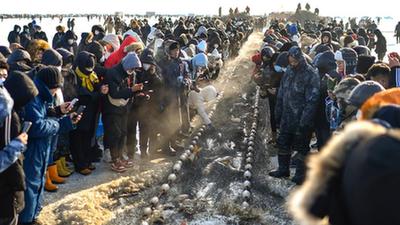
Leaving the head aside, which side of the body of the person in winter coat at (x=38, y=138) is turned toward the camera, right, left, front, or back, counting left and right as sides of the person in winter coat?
right

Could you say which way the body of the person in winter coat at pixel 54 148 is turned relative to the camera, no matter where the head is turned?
to the viewer's right

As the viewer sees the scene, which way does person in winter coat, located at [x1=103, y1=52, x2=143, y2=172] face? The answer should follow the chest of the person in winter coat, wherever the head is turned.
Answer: to the viewer's right

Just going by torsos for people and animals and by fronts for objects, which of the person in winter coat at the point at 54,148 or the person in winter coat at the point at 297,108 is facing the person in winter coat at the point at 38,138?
the person in winter coat at the point at 297,108

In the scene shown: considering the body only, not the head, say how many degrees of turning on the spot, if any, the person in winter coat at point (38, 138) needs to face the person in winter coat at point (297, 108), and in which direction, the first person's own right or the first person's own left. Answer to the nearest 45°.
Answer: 0° — they already face them

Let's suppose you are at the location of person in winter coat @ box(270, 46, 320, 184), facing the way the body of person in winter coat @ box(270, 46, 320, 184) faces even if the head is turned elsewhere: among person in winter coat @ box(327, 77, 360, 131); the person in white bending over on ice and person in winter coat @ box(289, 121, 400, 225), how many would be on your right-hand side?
1

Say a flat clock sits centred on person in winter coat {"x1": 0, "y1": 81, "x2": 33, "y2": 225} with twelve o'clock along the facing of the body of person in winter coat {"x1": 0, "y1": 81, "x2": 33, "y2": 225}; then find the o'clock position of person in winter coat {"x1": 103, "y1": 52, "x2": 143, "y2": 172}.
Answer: person in winter coat {"x1": 103, "y1": 52, "x2": 143, "y2": 172} is roughly at 10 o'clock from person in winter coat {"x1": 0, "y1": 81, "x2": 33, "y2": 225}.

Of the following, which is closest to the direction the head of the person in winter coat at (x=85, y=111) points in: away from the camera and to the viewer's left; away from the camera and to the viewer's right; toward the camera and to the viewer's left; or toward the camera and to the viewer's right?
toward the camera and to the viewer's right

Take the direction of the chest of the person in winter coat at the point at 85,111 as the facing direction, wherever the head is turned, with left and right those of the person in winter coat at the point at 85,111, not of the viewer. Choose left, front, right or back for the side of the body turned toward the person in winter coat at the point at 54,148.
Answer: right

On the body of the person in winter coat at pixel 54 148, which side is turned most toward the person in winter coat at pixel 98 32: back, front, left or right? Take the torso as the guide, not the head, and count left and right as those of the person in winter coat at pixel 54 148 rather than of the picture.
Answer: left
